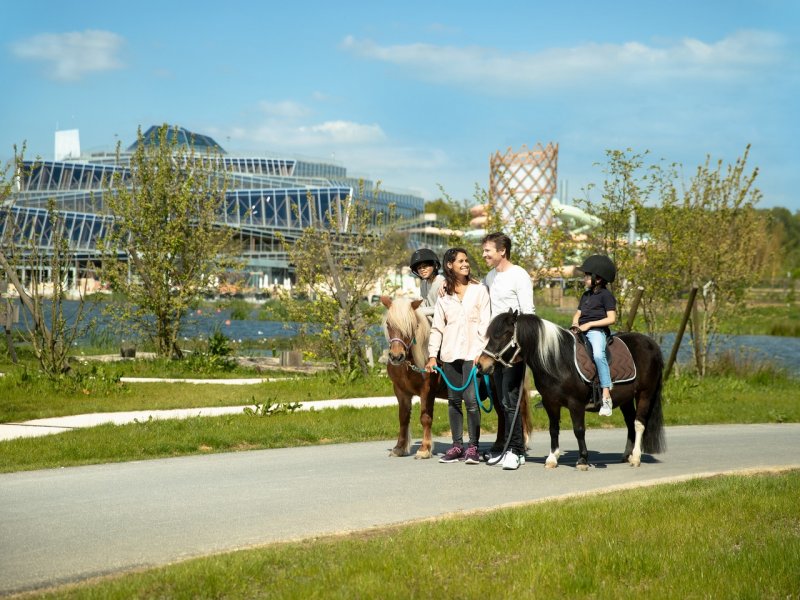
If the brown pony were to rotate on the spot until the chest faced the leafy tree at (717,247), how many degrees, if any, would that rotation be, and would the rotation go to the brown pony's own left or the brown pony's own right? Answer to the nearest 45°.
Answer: approximately 180°

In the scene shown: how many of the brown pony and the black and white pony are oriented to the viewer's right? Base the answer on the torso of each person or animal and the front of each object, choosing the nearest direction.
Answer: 0

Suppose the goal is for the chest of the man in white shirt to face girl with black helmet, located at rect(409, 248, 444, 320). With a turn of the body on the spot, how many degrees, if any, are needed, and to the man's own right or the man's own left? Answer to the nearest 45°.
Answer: approximately 90° to the man's own right

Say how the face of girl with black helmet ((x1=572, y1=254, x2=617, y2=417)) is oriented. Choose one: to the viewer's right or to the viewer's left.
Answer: to the viewer's left

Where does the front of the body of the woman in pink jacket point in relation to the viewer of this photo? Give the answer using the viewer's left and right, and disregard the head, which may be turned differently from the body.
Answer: facing the viewer

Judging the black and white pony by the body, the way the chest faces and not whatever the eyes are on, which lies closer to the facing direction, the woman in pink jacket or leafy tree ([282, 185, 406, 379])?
the woman in pink jacket

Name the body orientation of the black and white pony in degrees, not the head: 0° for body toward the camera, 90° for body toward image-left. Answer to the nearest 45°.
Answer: approximately 45°

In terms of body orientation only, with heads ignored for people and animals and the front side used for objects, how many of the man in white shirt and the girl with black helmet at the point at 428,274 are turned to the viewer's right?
0

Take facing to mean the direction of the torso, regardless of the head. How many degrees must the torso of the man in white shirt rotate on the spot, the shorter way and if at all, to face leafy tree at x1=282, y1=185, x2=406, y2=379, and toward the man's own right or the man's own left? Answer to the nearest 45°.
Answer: approximately 135° to the man's own right

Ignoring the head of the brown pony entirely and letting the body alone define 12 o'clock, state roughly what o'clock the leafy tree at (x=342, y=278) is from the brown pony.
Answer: The leafy tree is roughly at 4 o'clock from the brown pony.

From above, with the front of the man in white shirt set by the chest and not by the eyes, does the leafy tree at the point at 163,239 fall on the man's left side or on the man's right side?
on the man's right side
